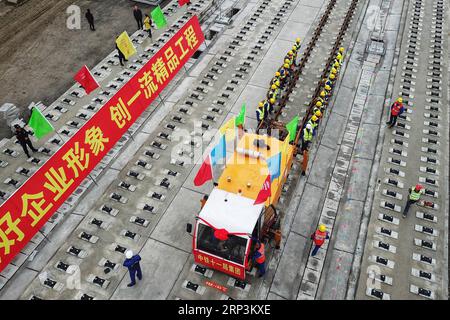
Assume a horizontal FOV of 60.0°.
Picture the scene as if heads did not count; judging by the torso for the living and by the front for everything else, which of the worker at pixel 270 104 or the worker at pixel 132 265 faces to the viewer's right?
the worker at pixel 270 104

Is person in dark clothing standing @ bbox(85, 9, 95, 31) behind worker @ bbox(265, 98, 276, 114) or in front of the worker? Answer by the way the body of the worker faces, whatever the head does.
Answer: behind

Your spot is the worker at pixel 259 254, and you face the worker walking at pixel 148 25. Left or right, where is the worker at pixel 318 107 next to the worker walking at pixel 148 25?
right

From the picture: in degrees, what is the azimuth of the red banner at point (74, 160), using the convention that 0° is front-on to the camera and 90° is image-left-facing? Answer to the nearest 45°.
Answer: approximately 315°

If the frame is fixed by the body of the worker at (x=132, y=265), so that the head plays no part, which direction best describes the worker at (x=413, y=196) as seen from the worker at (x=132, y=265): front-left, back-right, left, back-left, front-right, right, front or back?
back-left

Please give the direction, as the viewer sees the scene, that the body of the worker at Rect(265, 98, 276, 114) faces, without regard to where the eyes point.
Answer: to the viewer's right

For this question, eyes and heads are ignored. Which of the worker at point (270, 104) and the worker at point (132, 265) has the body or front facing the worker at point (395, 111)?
the worker at point (270, 104)

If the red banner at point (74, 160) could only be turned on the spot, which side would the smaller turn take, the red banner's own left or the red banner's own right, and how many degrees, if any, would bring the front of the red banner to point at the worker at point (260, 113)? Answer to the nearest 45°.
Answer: approximately 45° to the red banner's own left

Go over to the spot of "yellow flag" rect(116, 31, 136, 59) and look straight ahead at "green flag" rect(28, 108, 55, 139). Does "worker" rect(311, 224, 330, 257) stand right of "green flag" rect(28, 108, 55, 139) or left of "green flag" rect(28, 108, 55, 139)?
left

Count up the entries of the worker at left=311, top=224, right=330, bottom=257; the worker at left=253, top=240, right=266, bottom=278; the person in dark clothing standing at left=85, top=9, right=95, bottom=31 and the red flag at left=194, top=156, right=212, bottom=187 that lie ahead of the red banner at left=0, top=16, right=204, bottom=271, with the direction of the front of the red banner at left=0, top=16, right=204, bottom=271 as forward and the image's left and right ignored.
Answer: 3
